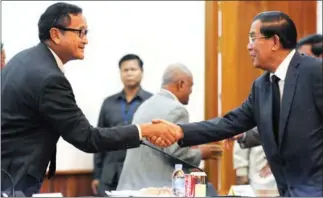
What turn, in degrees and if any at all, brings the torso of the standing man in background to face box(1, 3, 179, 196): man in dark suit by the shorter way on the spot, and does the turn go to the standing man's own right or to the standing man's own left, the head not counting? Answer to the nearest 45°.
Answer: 0° — they already face them

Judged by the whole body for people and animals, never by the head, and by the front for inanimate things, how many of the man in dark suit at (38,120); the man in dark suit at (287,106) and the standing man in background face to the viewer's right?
1

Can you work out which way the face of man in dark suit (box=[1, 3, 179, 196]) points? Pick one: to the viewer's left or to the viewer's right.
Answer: to the viewer's right

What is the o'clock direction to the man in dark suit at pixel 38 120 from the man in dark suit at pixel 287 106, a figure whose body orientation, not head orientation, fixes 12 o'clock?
the man in dark suit at pixel 38 120 is roughly at 1 o'clock from the man in dark suit at pixel 287 106.

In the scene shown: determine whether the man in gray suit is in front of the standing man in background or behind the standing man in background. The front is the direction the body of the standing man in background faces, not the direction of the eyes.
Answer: in front

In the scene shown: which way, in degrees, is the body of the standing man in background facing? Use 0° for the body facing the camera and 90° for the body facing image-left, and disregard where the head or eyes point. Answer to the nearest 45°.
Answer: approximately 0°

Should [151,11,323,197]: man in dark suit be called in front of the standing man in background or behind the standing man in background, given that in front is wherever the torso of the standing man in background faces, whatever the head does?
in front

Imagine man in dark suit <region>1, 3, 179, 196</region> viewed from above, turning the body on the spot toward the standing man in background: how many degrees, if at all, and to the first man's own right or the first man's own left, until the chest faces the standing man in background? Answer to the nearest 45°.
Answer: approximately 90° to the first man's own left

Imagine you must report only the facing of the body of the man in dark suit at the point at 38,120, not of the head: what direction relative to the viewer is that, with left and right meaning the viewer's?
facing to the right of the viewer

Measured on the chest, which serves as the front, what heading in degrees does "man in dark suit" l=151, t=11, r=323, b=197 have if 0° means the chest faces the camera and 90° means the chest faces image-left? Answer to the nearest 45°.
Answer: approximately 45°

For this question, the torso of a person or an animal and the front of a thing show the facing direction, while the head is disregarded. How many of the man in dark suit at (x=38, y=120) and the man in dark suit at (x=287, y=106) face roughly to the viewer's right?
1
